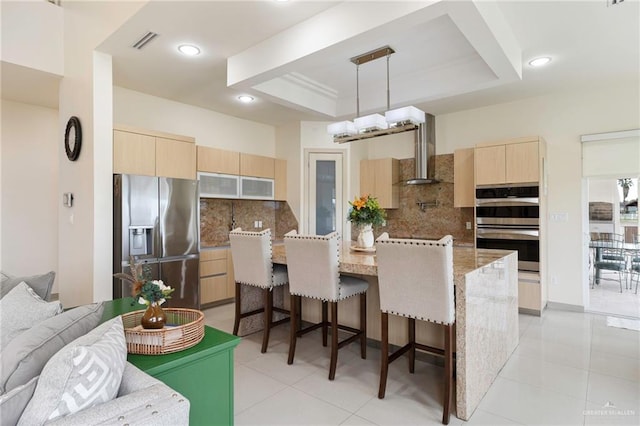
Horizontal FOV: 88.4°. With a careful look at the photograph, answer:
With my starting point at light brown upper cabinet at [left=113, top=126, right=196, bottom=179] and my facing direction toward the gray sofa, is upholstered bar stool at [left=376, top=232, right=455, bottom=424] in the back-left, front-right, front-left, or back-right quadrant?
front-left

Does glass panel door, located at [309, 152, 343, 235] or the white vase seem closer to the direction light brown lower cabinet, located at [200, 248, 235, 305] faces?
the white vase

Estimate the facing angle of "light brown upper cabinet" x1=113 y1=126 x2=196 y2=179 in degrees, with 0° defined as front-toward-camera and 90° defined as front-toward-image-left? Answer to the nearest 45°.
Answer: approximately 315°

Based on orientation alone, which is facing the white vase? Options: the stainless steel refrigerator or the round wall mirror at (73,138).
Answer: the stainless steel refrigerator

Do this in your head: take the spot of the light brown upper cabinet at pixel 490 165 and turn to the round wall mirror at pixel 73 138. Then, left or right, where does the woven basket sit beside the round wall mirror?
left

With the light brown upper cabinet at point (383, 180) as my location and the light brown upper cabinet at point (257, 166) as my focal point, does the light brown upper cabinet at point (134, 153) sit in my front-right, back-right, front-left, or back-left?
front-left

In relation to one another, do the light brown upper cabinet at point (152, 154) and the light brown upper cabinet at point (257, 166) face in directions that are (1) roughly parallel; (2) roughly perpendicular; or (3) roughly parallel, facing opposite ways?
roughly parallel

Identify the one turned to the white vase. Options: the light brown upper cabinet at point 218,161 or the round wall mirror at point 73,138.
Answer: the light brown upper cabinet

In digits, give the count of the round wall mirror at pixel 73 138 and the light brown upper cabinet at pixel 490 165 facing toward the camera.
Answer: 1

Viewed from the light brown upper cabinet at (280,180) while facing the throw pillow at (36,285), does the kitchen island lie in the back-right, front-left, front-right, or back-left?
front-left

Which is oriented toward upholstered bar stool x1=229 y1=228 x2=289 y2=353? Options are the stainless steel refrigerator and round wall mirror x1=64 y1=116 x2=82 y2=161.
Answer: the stainless steel refrigerator

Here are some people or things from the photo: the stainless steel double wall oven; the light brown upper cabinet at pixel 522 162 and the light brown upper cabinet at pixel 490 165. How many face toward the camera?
3

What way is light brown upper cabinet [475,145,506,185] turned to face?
toward the camera

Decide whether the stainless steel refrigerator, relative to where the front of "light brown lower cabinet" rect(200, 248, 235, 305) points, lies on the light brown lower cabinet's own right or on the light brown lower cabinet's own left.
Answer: on the light brown lower cabinet's own right

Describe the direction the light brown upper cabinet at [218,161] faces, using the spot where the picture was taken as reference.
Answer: facing the viewer and to the right of the viewer

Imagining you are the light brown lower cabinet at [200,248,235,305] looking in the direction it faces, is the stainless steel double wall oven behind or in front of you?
in front
